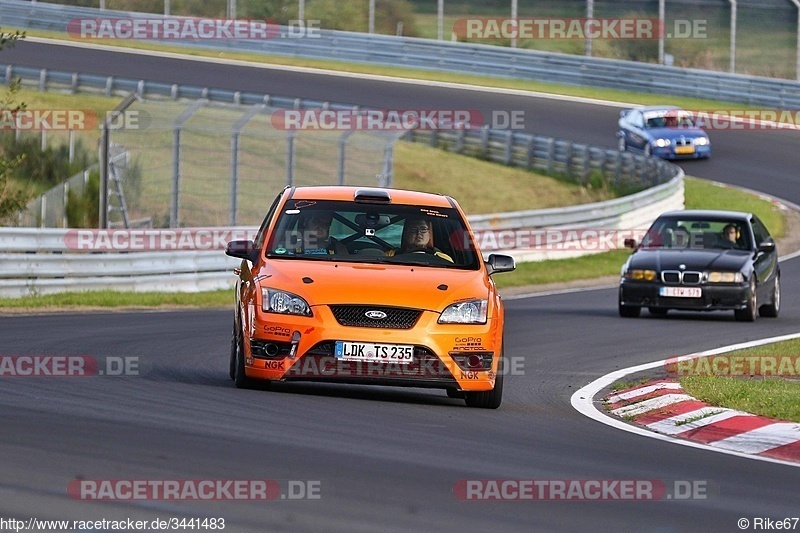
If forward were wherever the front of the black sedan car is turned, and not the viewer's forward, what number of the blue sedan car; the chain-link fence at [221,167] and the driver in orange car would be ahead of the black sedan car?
1

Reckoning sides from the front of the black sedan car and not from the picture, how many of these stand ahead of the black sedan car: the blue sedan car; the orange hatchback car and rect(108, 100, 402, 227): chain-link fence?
1

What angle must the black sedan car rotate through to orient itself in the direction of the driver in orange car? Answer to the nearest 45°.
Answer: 0° — it already faces them

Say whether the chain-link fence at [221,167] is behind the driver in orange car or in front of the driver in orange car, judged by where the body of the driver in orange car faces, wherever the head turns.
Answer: behind

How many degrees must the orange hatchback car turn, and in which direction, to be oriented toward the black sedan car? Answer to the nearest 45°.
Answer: approximately 135° to its left

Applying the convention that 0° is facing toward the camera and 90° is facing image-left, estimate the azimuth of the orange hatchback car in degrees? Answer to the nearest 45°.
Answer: approximately 0°

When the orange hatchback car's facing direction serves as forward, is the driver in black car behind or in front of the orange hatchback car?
behind

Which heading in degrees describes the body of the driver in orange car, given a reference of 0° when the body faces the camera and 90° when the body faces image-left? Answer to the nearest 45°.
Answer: approximately 0°
